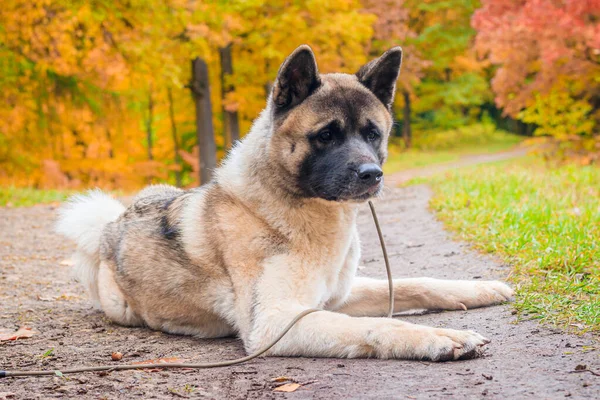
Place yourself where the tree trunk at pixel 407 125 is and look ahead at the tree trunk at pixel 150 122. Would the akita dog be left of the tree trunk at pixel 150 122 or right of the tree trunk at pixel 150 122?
left

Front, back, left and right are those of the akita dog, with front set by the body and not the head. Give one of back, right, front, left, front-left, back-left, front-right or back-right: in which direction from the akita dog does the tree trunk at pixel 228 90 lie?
back-left

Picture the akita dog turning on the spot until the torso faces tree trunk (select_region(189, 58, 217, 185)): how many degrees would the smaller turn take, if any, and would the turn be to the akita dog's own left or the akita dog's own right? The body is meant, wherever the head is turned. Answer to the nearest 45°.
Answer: approximately 135° to the akita dog's own left

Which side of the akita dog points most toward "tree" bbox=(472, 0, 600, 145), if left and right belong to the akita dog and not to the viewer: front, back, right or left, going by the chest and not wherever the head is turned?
left

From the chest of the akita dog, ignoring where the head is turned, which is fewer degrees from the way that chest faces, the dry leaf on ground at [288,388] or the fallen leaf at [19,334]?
the dry leaf on ground

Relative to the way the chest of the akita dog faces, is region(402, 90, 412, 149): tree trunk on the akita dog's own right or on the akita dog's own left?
on the akita dog's own left

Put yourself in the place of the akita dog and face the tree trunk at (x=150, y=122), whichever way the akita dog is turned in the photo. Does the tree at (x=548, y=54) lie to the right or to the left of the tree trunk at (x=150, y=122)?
right

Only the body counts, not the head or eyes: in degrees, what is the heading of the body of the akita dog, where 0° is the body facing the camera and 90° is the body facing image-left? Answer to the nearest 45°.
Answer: approximately 315°

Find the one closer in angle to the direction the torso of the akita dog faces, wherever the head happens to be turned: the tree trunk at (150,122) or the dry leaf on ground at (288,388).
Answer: the dry leaf on ground

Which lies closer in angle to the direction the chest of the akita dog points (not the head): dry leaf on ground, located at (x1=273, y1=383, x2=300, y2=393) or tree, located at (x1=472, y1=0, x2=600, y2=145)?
the dry leaf on ground

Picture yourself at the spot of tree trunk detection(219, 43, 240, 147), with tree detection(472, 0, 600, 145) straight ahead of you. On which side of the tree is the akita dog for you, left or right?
right
